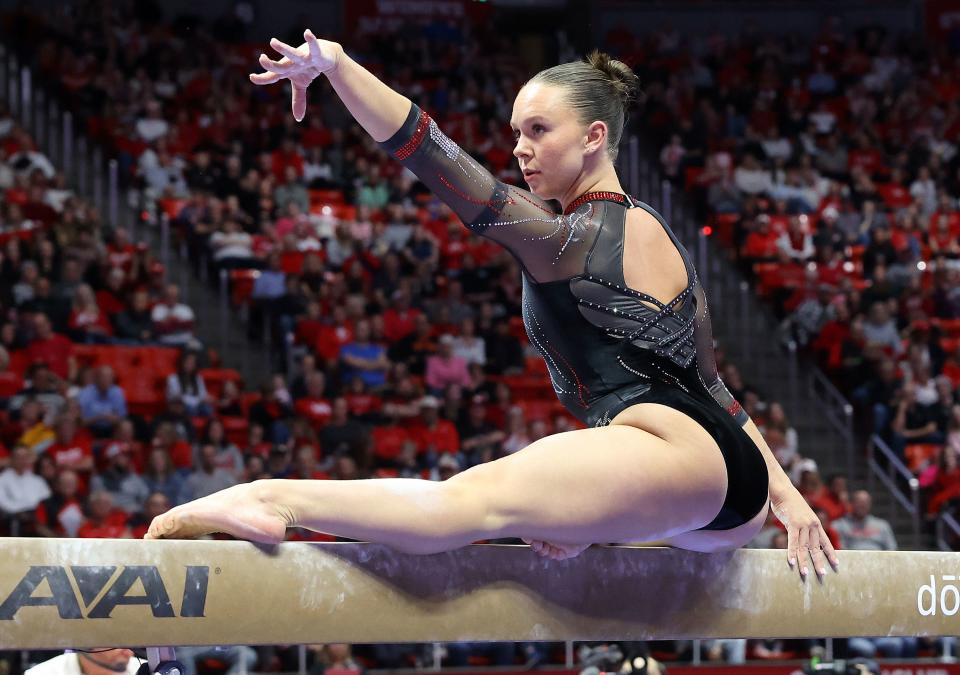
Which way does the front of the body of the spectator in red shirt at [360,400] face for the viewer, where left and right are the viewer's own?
facing the viewer

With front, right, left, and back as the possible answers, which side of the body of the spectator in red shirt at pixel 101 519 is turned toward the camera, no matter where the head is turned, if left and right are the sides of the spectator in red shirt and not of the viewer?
front

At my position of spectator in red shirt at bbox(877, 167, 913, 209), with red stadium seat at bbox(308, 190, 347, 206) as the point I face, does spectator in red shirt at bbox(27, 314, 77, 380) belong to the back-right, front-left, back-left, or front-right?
front-left

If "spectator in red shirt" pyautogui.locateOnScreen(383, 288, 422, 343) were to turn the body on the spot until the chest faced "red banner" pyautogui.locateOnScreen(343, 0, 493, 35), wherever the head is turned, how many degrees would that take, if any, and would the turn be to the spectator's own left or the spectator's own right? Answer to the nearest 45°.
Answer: approximately 180°

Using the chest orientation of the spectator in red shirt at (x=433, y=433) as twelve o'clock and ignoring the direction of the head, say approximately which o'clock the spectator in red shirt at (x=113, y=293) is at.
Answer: the spectator in red shirt at (x=113, y=293) is roughly at 3 o'clock from the spectator in red shirt at (x=433, y=433).

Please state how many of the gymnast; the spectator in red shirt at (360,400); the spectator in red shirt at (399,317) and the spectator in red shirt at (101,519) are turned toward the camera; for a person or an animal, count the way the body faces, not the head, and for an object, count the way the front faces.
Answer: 3

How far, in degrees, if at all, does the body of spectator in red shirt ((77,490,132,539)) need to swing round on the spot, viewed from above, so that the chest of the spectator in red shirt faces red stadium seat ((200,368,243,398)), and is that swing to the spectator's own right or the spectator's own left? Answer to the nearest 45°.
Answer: approximately 135° to the spectator's own left

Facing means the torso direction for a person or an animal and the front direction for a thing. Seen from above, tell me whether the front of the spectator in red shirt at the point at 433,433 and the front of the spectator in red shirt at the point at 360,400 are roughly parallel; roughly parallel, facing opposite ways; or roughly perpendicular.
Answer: roughly parallel

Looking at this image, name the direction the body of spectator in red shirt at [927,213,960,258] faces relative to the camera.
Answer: toward the camera

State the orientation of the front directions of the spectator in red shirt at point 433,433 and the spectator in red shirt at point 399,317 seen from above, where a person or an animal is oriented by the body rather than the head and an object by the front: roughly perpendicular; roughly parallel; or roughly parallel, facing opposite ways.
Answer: roughly parallel

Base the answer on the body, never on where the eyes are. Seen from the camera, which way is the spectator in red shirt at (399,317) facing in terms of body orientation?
toward the camera

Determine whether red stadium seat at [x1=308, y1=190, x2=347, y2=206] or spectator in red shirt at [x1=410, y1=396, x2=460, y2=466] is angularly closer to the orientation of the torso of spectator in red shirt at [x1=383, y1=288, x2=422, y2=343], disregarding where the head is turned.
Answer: the spectator in red shirt

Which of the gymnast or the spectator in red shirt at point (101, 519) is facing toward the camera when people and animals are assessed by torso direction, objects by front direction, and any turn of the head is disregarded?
the spectator in red shirt

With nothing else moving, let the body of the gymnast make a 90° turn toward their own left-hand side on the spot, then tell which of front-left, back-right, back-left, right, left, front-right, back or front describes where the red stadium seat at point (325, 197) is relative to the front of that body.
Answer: back-right

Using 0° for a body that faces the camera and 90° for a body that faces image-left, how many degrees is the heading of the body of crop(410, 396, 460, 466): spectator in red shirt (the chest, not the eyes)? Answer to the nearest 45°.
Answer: approximately 0°

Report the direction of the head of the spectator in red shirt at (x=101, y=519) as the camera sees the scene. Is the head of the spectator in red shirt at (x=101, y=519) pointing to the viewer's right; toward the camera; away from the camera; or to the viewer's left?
toward the camera
